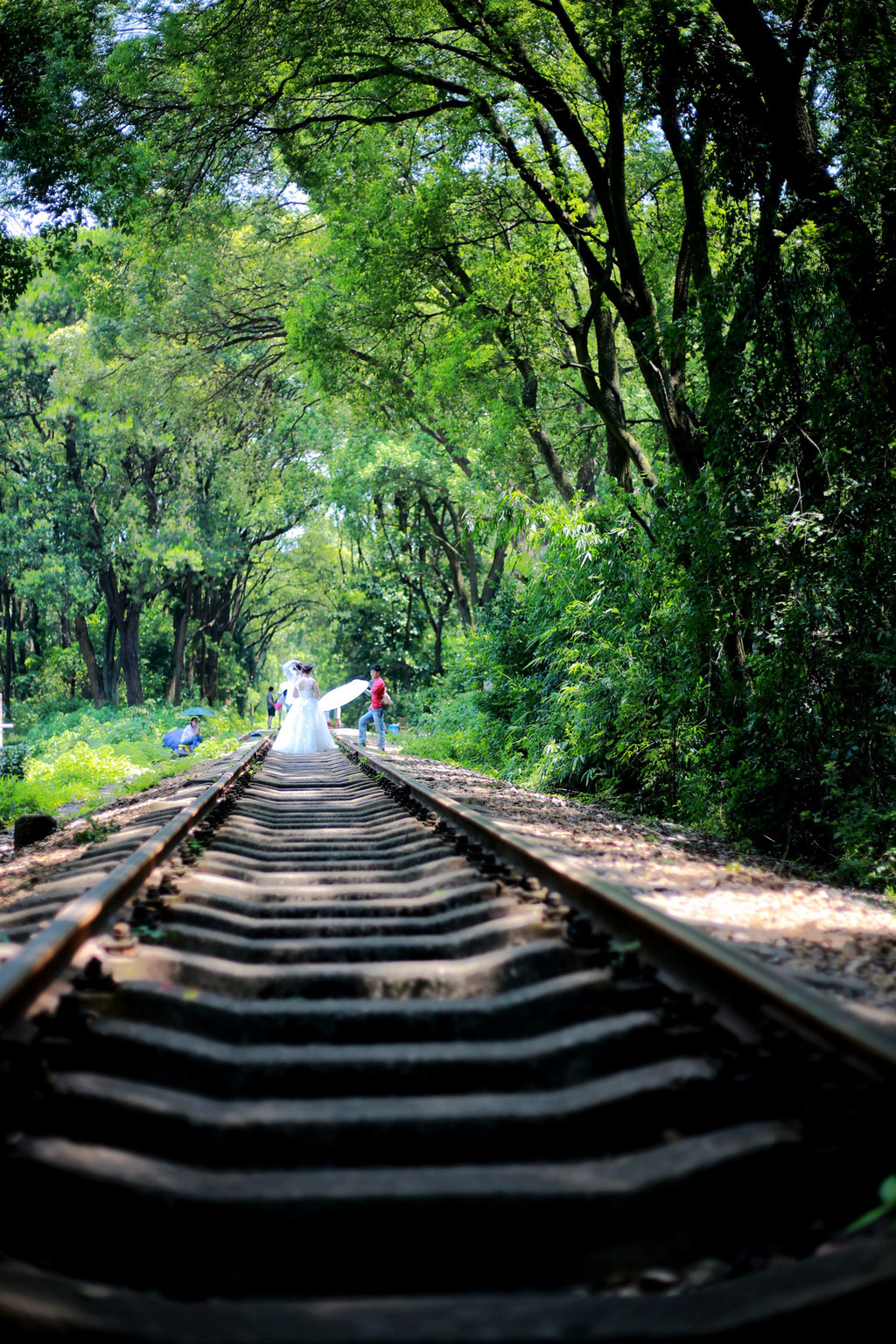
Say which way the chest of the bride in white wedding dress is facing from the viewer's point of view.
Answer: away from the camera

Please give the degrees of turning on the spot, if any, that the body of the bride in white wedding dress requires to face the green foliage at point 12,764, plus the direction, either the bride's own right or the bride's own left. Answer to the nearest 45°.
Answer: approximately 135° to the bride's own left

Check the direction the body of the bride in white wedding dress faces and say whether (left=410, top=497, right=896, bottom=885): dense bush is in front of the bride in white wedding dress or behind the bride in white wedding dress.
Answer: behind
